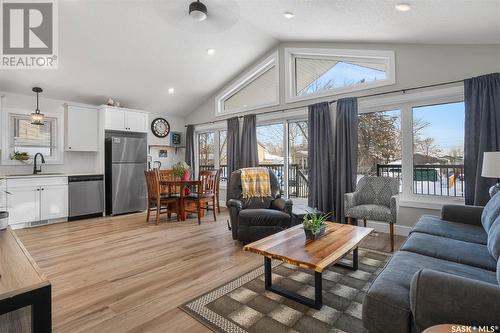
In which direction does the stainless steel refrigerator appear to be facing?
toward the camera

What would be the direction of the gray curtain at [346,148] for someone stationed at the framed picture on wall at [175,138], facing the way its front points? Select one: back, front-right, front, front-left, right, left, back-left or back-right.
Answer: front-left

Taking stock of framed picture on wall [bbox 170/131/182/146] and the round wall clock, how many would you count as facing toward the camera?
2

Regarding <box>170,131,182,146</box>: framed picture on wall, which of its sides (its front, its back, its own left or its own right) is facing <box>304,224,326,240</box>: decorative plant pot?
front

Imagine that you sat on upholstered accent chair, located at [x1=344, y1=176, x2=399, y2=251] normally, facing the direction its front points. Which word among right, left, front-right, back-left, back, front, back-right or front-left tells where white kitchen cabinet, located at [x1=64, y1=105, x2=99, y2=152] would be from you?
front-right

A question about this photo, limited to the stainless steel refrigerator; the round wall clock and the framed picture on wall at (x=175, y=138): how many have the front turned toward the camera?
3

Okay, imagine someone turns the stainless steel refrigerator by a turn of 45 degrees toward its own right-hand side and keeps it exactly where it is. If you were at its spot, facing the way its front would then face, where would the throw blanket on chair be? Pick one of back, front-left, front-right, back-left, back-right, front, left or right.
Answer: left

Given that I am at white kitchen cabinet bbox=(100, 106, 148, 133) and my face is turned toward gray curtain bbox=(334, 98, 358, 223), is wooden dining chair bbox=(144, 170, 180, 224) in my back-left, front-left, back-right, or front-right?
front-right

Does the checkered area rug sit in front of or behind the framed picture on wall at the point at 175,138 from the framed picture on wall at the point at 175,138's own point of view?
in front

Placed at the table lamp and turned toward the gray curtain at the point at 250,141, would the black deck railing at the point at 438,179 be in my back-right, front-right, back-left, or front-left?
front-right

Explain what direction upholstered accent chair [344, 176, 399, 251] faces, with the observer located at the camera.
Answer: facing the viewer and to the left of the viewer

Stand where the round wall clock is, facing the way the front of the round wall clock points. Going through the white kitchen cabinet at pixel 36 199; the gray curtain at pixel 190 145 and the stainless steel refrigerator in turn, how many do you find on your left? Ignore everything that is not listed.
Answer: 1

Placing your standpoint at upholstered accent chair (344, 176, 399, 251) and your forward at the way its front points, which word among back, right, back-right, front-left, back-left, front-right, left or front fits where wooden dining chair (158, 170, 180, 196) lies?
front-right

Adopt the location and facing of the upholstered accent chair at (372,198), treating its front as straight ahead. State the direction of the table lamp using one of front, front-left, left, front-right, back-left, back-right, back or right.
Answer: left

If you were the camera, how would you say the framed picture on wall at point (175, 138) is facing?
facing the viewer

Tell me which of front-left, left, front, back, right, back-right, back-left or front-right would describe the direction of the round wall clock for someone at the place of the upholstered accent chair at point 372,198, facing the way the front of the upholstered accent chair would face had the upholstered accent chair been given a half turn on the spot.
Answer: back-left

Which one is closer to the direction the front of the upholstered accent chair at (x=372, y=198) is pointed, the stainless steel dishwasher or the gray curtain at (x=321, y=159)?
the stainless steel dishwasher
